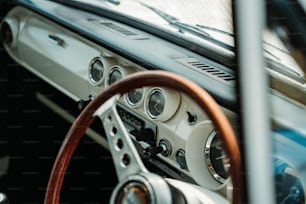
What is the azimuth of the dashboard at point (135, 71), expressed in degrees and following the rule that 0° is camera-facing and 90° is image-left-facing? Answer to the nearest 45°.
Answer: approximately 45°

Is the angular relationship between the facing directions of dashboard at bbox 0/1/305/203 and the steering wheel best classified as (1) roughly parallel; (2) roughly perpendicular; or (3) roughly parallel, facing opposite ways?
roughly parallel

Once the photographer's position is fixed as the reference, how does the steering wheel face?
facing the viewer and to the left of the viewer

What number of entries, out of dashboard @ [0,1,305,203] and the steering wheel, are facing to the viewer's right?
0
